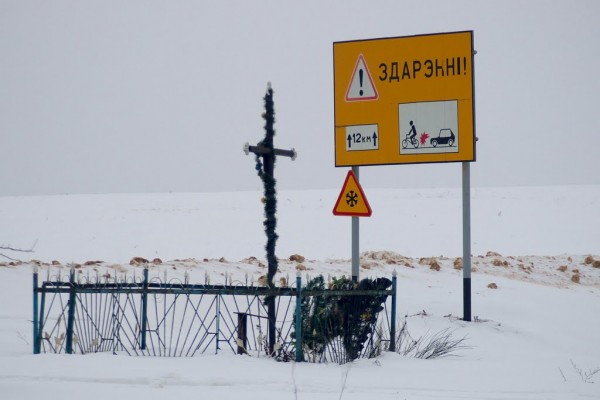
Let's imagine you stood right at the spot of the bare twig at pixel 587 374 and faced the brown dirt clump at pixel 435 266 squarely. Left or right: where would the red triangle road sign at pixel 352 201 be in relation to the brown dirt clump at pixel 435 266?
left

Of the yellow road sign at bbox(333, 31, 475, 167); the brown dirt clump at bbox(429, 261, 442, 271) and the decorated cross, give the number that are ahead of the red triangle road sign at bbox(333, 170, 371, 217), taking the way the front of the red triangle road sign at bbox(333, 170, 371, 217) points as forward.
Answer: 1

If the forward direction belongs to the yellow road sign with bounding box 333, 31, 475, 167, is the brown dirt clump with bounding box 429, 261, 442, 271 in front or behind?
behind

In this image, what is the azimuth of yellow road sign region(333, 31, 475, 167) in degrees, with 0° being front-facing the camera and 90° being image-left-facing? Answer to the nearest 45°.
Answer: approximately 45°

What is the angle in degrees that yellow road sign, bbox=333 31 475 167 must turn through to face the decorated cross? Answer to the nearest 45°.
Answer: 0° — it already faces it

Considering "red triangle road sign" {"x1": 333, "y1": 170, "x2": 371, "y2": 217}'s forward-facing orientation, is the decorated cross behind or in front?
in front

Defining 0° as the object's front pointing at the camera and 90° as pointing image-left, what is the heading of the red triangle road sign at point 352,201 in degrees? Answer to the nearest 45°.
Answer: approximately 45°
